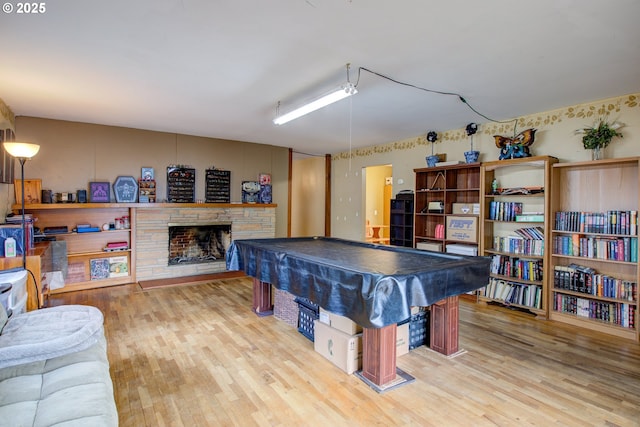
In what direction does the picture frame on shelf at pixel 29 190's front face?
toward the camera

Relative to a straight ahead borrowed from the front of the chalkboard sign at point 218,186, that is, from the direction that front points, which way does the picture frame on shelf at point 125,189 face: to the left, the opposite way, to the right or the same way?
the same way

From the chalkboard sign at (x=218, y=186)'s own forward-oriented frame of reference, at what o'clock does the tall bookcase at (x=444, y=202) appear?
The tall bookcase is roughly at 10 o'clock from the chalkboard sign.

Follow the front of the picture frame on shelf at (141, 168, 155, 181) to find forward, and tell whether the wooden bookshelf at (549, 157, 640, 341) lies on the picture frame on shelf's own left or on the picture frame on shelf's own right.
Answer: on the picture frame on shelf's own left

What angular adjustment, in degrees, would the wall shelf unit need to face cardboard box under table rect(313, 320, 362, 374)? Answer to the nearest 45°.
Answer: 0° — it already faces it

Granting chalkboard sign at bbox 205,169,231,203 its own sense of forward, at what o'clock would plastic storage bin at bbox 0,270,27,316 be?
The plastic storage bin is roughly at 1 o'clock from the chalkboard sign.

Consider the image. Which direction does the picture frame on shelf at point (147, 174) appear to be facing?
toward the camera

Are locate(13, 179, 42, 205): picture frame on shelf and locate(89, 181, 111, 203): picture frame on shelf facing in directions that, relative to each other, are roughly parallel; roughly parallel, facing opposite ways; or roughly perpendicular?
roughly parallel

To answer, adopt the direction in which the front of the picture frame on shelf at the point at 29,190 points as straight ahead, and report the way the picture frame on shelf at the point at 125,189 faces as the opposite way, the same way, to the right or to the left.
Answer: the same way

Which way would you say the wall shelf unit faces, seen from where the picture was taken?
facing the viewer

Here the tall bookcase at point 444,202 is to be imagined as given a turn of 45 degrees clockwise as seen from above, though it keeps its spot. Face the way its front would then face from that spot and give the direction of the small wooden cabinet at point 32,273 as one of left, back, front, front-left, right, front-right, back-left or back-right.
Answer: front-left

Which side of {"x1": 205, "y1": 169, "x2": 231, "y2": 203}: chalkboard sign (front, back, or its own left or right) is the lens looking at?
front

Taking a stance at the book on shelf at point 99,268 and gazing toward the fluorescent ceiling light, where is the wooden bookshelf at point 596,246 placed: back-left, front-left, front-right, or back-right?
front-left

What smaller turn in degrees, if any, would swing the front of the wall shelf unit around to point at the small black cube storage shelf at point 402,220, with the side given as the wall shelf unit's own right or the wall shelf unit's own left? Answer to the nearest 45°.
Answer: approximately 45° to the wall shelf unit's own left

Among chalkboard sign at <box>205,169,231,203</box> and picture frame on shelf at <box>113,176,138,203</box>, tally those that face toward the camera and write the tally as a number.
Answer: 2

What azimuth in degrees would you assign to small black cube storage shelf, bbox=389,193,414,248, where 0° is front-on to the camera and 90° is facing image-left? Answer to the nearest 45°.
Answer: approximately 45°
